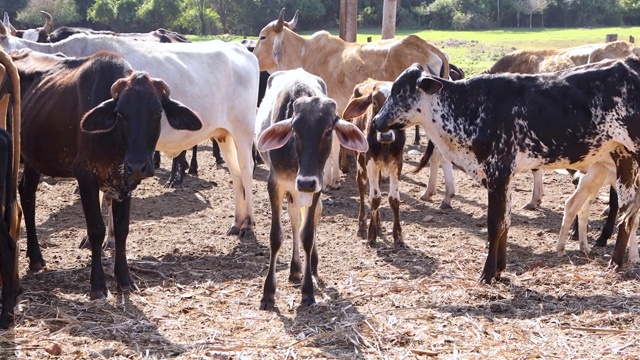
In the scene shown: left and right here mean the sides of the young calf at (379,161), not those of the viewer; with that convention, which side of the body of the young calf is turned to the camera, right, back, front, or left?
front

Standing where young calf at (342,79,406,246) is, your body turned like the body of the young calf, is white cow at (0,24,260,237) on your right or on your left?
on your right

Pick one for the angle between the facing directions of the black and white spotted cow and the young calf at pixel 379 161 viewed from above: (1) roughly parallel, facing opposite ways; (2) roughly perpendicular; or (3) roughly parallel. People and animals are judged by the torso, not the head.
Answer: roughly perpendicular

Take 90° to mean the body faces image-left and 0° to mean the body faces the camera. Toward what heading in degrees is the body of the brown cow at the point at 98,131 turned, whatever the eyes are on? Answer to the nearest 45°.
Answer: approximately 315°

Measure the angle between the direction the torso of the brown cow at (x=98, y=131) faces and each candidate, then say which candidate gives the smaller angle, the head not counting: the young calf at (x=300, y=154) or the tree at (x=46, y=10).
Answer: the young calf

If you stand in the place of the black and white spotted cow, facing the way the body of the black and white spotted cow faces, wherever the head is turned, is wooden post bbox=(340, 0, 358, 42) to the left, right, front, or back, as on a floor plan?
right

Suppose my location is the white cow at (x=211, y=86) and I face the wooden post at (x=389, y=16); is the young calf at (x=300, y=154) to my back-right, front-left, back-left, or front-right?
back-right

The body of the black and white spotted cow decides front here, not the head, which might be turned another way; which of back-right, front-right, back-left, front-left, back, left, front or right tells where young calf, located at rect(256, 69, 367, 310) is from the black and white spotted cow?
front-left

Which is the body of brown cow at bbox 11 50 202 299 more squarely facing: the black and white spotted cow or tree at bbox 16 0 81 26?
the black and white spotted cow

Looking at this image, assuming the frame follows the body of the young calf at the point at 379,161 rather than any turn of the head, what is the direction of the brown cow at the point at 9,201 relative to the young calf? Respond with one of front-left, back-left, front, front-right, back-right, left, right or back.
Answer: front-right

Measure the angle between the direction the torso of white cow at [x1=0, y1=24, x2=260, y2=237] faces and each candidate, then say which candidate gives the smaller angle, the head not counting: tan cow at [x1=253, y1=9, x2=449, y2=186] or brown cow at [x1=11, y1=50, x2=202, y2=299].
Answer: the brown cow

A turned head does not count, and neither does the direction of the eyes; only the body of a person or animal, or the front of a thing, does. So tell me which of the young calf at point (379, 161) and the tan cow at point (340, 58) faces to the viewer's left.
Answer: the tan cow

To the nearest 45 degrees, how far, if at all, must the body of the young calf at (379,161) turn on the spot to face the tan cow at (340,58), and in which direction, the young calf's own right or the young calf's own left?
approximately 180°

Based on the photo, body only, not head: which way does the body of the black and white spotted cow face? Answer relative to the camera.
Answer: to the viewer's left

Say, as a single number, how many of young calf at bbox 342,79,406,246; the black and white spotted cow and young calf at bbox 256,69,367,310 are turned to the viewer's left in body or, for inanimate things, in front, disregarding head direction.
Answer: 1

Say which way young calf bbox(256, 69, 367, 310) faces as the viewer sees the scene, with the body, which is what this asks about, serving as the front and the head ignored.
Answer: toward the camera

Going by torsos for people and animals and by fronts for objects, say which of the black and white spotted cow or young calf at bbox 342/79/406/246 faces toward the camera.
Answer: the young calf

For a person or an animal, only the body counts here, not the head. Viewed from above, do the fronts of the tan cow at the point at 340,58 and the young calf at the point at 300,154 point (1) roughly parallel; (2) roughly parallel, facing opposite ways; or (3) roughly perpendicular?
roughly perpendicular

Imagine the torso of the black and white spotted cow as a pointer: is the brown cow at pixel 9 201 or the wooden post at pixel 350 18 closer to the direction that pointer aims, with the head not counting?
the brown cow

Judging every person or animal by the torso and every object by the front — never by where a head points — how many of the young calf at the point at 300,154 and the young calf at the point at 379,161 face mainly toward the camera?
2
